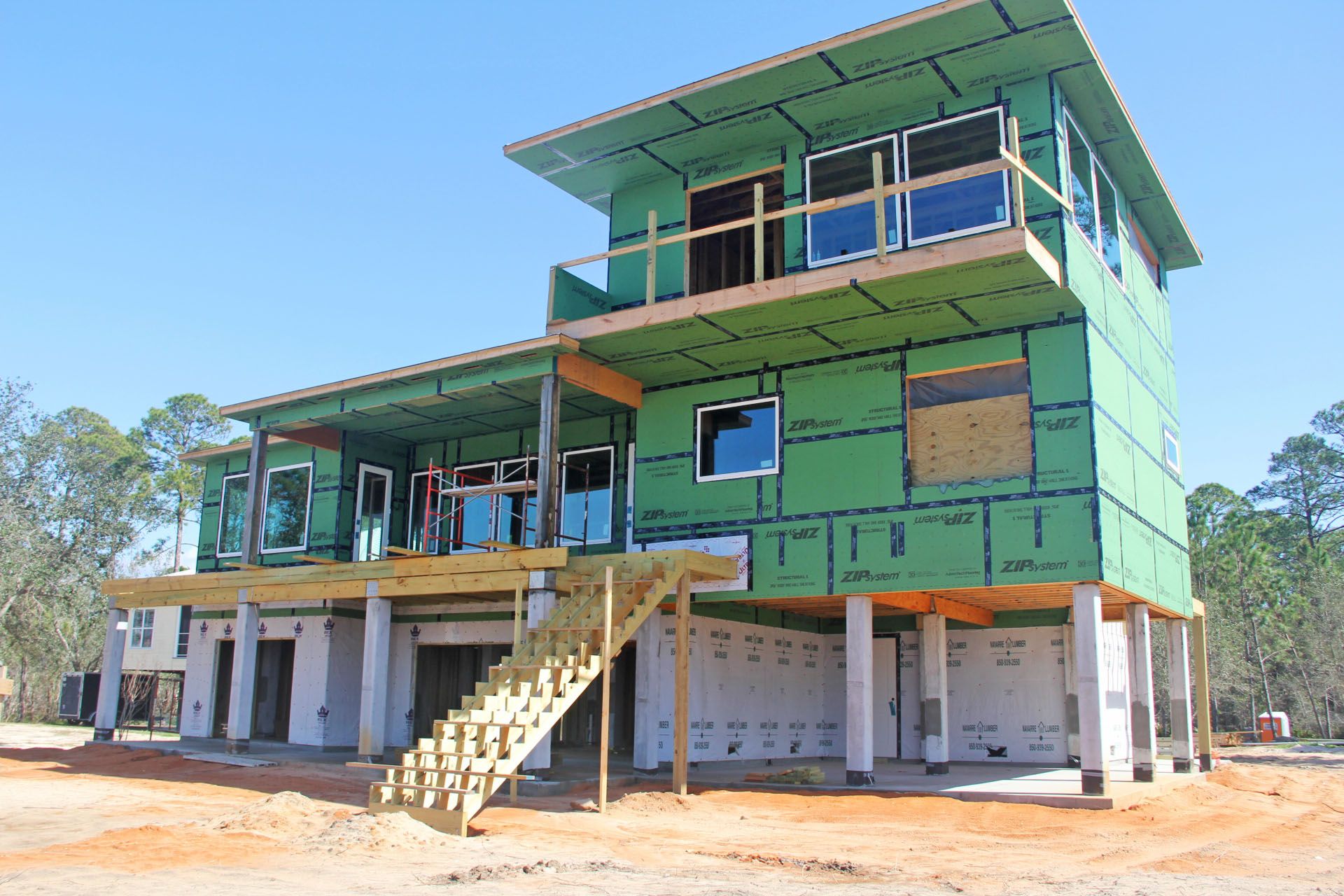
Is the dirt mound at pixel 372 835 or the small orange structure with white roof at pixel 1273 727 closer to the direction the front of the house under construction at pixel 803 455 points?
the dirt mound

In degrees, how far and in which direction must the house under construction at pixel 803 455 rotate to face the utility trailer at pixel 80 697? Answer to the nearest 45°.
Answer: approximately 90° to its right

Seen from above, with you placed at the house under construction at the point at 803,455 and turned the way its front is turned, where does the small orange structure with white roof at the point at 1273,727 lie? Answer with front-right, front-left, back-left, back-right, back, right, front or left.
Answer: back

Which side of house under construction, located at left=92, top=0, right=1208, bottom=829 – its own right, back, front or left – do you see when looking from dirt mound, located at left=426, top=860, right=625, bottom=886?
front

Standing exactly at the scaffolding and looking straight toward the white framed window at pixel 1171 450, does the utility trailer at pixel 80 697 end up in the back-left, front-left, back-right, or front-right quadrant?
back-left

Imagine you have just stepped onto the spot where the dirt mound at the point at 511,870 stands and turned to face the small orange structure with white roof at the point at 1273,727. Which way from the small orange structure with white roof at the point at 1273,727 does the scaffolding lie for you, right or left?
left

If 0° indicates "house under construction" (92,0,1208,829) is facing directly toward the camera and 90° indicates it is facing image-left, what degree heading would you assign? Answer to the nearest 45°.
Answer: approximately 45°

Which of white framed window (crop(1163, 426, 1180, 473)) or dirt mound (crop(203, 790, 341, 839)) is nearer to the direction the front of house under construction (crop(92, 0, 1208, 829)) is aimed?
the dirt mound

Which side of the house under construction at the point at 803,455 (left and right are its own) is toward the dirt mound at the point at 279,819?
front
